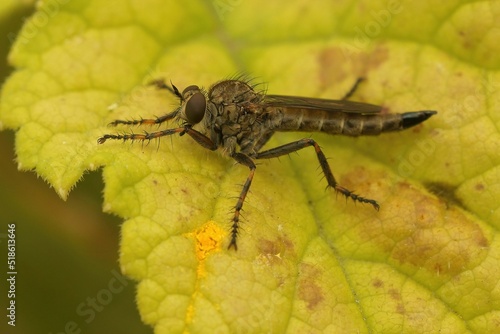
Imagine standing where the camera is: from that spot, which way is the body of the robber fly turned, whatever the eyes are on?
to the viewer's left
